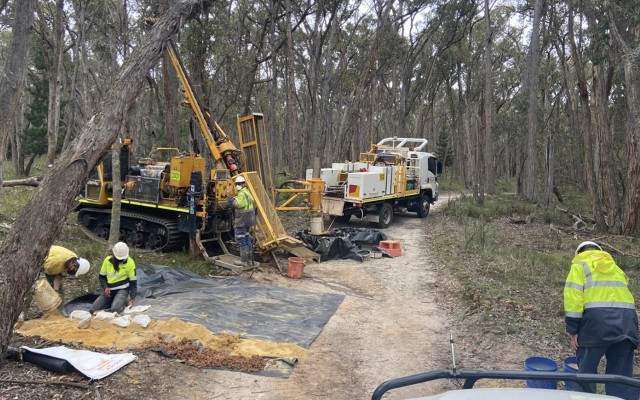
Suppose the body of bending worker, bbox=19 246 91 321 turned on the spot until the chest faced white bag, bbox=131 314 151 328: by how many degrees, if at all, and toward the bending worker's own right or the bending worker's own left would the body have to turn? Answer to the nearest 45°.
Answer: approximately 45° to the bending worker's own right

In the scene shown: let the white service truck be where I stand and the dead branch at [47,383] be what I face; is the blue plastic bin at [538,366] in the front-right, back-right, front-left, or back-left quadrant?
front-left

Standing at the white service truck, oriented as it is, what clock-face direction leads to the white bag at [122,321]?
The white bag is roughly at 5 o'clock from the white service truck.

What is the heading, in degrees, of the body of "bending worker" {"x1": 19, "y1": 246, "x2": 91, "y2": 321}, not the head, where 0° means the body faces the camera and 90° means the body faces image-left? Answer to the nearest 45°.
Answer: approximately 270°

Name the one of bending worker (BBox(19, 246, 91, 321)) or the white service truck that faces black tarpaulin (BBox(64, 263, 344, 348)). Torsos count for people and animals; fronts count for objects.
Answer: the bending worker

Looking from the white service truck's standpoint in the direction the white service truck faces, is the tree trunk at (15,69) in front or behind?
behind

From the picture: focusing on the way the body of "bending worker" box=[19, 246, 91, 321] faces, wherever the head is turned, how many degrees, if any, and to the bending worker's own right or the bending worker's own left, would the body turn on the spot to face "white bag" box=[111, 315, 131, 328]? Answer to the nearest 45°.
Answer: approximately 45° to the bending worker's own right

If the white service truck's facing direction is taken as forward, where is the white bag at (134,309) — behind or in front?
behind

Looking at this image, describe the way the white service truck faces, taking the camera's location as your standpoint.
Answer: facing away from the viewer and to the right of the viewer

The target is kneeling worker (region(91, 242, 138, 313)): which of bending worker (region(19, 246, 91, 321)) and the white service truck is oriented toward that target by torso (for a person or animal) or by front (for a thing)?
bending worker (region(19, 246, 91, 321))
